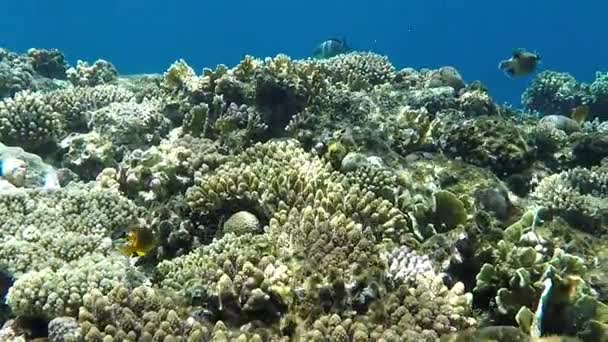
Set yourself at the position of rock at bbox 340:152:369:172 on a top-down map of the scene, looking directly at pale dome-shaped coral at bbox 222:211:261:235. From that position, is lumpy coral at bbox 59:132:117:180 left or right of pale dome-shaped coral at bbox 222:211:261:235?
right
